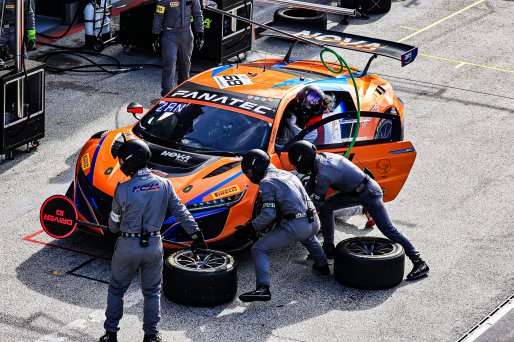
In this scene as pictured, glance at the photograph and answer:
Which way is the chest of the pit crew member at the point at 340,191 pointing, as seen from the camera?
to the viewer's left

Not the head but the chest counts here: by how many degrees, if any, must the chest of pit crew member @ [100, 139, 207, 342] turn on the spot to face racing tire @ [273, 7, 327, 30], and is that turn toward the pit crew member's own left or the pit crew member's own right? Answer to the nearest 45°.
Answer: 0° — they already face it

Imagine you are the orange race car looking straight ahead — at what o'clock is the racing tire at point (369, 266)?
The racing tire is roughly at 9 o'clock from the orange race car.

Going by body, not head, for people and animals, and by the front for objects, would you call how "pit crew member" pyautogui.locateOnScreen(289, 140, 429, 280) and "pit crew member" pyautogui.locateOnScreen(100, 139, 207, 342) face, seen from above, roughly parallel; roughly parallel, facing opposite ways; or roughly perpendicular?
roughly perpendicular

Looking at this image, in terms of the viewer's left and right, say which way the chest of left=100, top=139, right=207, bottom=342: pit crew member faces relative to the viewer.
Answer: facing away from the viewer
